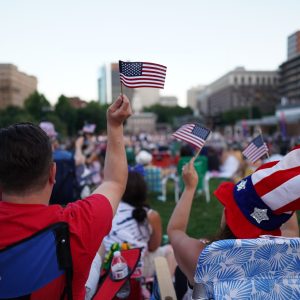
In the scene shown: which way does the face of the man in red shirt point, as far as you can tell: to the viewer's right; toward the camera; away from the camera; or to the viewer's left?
away from the camera

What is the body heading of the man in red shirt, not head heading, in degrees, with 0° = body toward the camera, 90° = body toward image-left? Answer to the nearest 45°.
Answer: approximately 180°

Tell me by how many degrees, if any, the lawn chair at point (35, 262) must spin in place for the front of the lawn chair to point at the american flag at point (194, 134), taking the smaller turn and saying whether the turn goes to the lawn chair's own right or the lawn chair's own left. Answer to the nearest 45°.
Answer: approximately 45° to the lawn chair's own right

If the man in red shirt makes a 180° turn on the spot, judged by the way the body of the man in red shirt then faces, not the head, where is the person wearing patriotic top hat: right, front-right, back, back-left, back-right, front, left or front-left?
left

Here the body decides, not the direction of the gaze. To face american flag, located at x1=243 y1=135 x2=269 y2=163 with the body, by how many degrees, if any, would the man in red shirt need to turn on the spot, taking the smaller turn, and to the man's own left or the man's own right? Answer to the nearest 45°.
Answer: approximately 45° to the man's own right

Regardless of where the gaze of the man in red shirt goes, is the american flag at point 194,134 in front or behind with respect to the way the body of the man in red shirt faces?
in front

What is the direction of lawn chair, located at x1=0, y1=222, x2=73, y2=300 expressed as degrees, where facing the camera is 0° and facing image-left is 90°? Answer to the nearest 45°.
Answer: approximately 180°

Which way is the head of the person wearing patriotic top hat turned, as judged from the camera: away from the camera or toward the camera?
away from the camera

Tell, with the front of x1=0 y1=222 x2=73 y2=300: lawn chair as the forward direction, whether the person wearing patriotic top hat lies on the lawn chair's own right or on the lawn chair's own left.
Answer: on the lawn chair's own right
